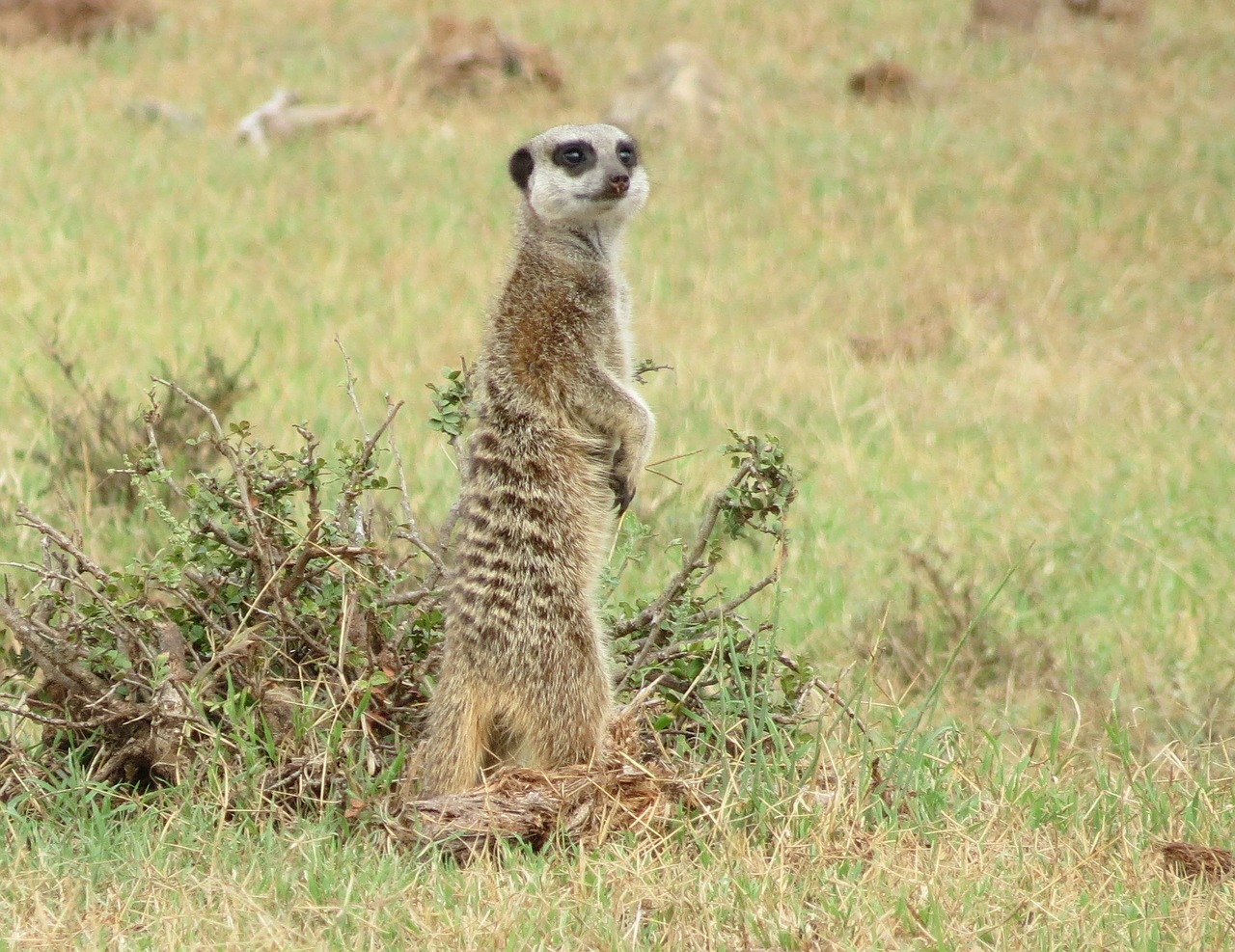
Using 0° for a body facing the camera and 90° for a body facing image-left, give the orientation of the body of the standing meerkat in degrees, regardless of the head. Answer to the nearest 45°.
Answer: approximately 270°
